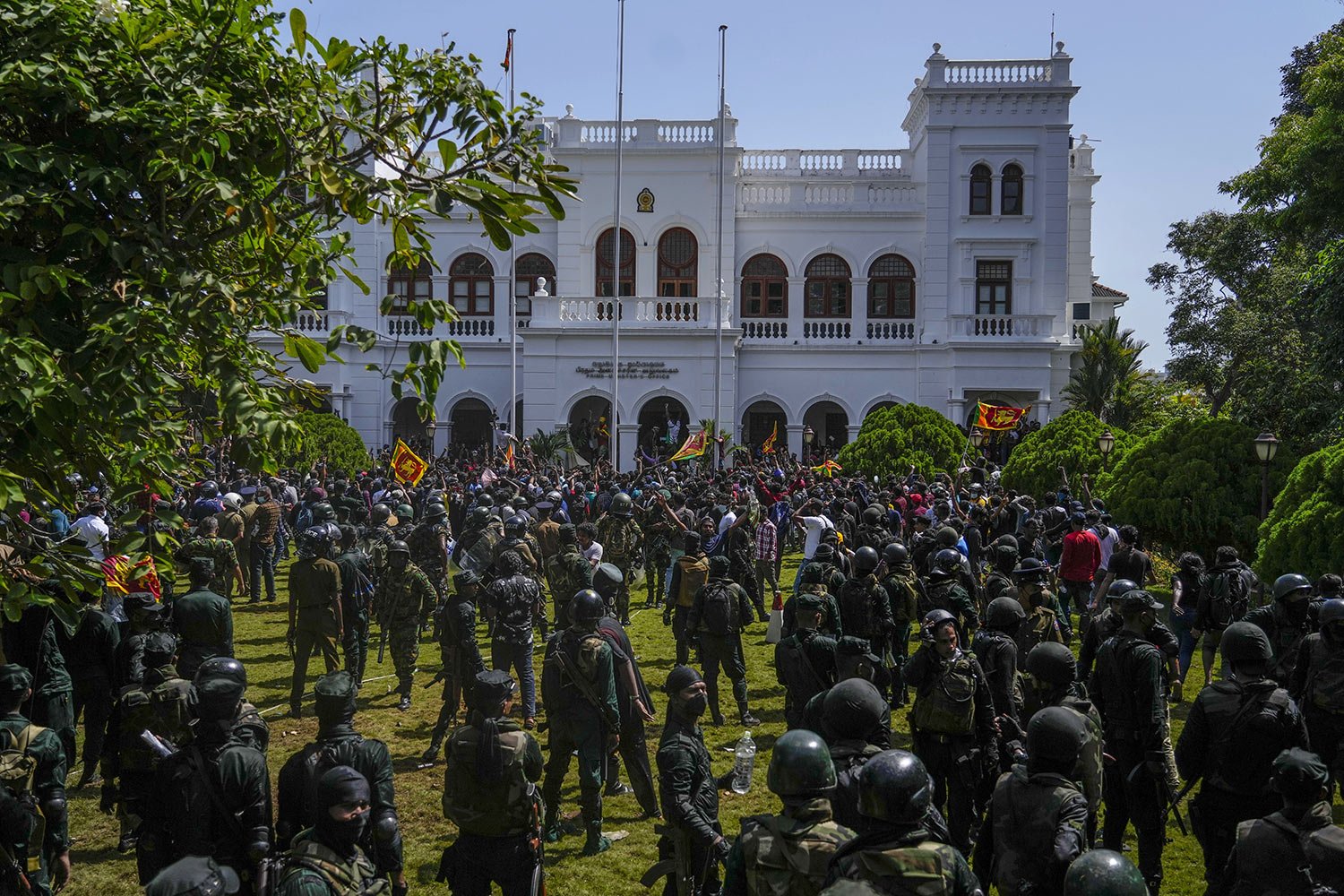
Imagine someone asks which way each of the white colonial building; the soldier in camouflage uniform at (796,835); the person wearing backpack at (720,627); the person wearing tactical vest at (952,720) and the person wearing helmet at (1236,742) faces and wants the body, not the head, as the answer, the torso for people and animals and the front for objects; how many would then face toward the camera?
2

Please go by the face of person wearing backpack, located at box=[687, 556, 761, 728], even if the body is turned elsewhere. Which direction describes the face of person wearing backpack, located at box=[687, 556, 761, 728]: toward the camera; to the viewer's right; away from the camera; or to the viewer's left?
away from the camera

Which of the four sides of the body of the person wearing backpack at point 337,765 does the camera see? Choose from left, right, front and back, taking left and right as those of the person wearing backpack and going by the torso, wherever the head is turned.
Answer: back

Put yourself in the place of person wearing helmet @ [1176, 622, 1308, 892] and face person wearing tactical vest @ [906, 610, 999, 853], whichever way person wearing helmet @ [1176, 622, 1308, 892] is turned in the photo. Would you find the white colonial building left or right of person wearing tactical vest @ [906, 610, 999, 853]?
right

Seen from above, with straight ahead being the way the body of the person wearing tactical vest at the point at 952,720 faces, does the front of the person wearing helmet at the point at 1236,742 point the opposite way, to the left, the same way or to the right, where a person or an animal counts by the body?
the opposite way

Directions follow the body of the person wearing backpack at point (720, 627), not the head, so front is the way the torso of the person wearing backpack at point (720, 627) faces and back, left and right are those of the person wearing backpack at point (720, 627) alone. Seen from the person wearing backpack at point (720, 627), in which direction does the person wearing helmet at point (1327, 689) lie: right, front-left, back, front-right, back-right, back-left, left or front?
back-right

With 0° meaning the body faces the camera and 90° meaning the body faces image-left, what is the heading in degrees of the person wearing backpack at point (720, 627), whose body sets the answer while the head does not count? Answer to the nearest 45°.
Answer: approximately 180°

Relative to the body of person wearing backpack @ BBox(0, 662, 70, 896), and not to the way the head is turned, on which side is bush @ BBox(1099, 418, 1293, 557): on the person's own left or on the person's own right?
on the person's own right

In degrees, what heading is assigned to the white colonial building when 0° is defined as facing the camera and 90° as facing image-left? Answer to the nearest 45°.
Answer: approximately 0°

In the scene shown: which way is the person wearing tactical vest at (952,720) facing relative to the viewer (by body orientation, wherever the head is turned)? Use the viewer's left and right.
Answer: facing the viewer

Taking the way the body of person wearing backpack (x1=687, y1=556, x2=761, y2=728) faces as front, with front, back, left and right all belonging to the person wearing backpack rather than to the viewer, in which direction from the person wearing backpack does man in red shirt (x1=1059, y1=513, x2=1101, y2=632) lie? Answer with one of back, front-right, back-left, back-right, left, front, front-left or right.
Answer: front-right

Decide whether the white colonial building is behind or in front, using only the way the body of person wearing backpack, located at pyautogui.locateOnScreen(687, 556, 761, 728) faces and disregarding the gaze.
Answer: in front

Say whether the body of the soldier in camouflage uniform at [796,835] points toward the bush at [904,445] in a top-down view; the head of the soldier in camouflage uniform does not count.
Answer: yes

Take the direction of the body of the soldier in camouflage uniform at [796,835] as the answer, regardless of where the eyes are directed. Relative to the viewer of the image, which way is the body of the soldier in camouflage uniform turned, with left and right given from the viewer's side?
facing away from the viewer

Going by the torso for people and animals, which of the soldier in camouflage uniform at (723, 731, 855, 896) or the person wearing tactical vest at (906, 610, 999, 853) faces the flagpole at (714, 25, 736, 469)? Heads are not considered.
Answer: the soldier in camouflage uniform

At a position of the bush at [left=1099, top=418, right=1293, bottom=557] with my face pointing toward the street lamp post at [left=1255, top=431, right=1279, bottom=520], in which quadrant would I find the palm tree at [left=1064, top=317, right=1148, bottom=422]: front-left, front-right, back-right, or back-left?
back-left

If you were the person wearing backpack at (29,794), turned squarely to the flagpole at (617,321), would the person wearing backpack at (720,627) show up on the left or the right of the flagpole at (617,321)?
right

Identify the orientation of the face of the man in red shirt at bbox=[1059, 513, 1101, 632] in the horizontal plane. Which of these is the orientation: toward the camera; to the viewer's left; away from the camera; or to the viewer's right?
away from the camera

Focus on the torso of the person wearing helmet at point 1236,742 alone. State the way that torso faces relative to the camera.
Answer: away from the camera

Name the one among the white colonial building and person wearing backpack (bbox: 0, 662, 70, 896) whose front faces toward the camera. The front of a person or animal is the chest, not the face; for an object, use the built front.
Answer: the white colonial building
